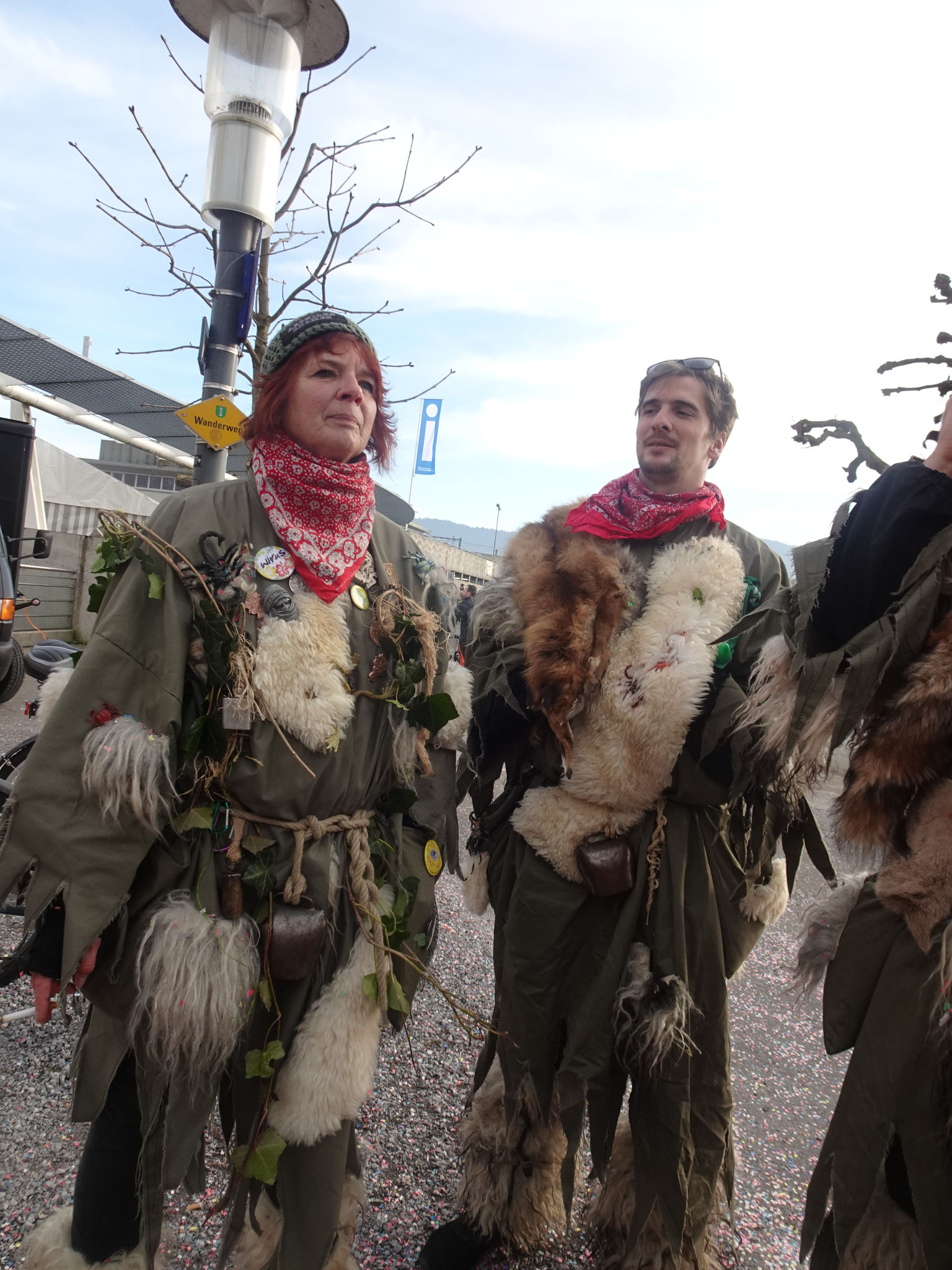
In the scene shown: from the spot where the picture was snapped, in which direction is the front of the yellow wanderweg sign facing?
facing the viewer

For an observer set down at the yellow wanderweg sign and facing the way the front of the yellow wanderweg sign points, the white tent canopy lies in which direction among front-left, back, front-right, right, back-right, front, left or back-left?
back

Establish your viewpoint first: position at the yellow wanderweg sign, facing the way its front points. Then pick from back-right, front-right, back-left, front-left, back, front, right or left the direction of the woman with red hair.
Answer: front

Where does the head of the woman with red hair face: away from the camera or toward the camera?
toward the camera

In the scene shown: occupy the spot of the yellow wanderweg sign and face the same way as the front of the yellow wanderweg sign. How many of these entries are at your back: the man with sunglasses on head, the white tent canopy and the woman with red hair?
1
